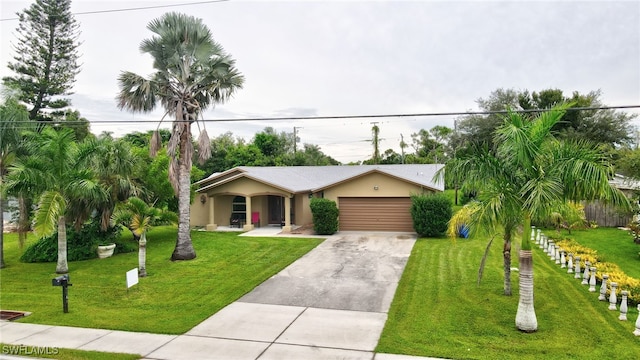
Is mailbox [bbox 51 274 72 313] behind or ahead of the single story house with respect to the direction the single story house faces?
ahead

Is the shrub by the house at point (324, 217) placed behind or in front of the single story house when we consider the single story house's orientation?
in front

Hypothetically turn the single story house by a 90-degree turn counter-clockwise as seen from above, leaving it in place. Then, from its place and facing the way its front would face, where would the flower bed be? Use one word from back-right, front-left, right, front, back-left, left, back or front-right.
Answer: front-right

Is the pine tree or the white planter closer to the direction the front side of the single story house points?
the white planter

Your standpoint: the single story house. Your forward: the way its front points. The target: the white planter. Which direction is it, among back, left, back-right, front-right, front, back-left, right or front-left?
front-right

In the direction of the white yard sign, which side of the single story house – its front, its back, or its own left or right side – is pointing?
front

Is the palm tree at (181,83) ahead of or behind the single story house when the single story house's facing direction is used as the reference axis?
ahead

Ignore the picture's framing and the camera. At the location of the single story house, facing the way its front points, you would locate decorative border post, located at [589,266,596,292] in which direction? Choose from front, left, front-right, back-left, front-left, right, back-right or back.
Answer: front-left

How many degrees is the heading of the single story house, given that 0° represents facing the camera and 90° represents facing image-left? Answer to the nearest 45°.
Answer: approximately 0°

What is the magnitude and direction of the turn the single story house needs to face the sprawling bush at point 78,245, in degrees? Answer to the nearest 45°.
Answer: approximately 45° to its right

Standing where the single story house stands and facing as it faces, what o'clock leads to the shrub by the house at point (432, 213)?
The shrub by the house is roughly at 10 o'clock from the single story house.

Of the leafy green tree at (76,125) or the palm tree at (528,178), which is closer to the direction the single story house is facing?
the palm tree

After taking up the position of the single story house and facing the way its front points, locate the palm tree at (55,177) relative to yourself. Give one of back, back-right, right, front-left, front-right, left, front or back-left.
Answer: front-right

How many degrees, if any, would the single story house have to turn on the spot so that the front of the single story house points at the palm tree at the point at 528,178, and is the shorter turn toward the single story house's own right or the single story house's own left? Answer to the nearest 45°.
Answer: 0° — it already faces it

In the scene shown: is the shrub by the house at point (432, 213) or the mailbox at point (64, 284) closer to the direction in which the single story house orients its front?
the mailbox

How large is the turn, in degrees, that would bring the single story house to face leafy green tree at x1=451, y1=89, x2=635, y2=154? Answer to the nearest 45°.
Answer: approximately 135° to its left
